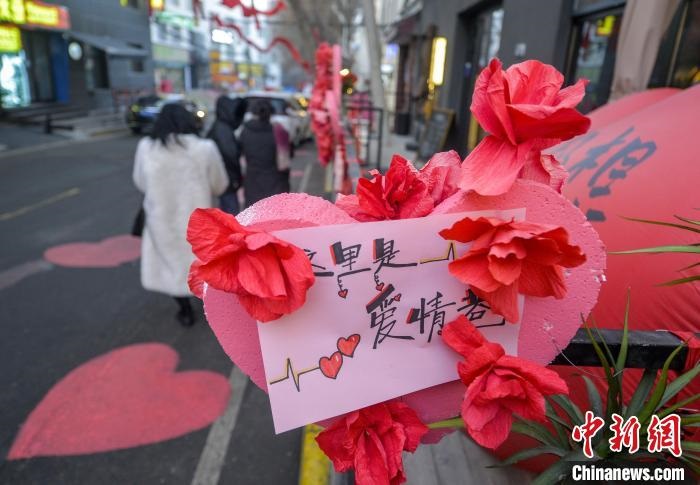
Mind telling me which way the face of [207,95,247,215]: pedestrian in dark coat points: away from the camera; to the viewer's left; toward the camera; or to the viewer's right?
away from the camera

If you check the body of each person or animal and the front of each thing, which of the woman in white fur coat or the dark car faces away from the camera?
the woman in white fur coat

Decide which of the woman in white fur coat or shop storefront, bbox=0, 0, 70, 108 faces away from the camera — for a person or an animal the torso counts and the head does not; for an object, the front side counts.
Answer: the woman in white fur coat

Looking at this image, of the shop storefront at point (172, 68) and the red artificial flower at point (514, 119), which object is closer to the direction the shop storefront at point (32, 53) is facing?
the red artificial flower

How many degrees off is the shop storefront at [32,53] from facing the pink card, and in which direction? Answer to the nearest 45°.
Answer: approximately 45° to its right

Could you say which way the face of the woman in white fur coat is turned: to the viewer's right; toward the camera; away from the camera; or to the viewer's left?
away from the camera

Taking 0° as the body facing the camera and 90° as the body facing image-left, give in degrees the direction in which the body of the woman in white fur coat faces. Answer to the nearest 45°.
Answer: approximately 180°

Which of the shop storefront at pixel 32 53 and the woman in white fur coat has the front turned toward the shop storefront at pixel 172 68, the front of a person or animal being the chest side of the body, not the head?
the woman in white fur coat

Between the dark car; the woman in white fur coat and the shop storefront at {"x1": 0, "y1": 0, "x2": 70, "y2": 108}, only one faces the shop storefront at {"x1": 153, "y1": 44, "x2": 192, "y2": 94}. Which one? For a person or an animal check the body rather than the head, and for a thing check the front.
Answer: the woman in white fur coat

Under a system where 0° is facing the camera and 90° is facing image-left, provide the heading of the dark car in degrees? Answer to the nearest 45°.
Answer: approximately 315°

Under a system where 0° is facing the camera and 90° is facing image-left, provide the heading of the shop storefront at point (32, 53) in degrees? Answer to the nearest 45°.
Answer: approximately 315°

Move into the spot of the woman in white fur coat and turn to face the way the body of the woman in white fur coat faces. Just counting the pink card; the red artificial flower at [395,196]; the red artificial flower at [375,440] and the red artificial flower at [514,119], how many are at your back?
4
